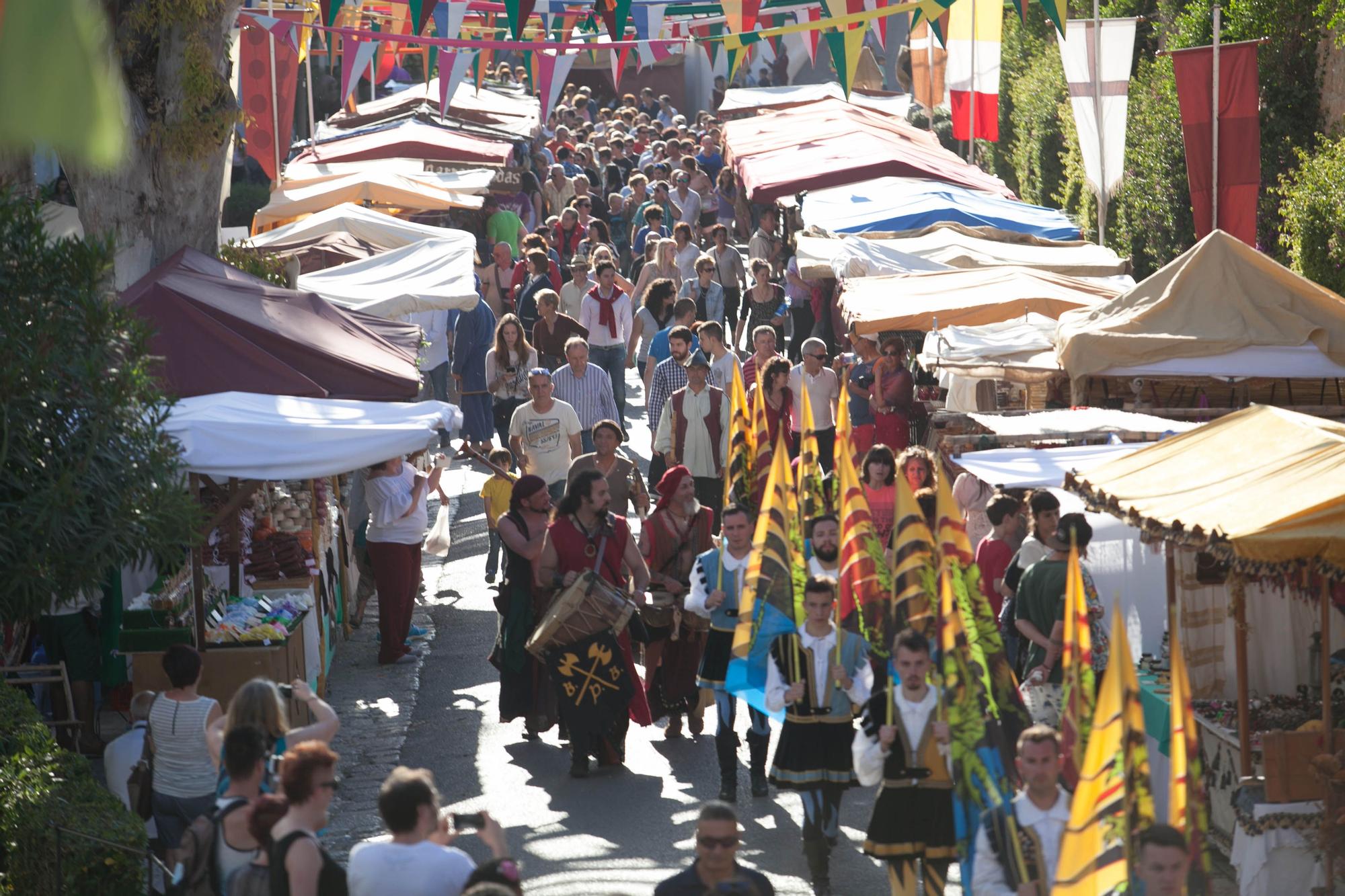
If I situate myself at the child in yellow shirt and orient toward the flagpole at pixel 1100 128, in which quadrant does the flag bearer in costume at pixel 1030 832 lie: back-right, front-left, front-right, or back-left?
back-right

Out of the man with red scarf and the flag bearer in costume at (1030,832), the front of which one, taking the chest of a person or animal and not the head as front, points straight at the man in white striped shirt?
the man with red scarf

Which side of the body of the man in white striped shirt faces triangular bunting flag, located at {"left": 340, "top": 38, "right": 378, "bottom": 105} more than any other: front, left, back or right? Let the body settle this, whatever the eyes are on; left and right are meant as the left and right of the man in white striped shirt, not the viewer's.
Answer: back

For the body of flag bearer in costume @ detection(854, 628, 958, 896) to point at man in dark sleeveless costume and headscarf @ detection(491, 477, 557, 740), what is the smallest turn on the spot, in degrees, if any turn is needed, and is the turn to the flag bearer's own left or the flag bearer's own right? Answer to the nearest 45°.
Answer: approximately 135° to the flag bearer's own right

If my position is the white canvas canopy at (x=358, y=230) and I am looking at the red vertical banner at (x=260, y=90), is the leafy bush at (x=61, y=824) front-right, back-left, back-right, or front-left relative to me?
back-left

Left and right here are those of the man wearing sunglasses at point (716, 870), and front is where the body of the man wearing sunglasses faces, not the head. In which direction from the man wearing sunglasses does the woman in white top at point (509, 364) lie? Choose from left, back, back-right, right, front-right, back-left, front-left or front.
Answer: back

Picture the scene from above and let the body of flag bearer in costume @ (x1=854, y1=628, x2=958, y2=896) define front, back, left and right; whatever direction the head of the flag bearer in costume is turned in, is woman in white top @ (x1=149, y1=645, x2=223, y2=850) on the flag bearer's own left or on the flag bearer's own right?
on the flag bearer's own right
